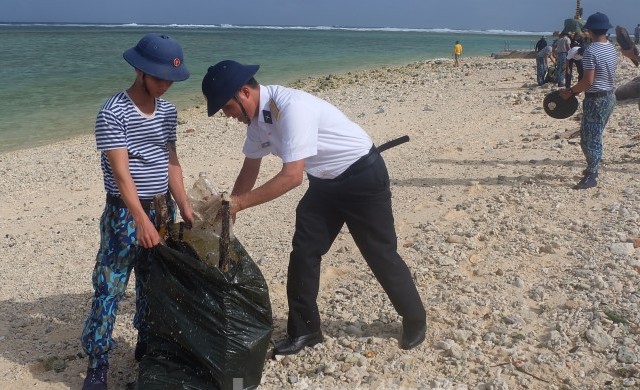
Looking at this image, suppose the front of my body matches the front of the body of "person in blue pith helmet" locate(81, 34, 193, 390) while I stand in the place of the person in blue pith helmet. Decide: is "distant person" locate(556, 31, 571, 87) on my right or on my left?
on my left

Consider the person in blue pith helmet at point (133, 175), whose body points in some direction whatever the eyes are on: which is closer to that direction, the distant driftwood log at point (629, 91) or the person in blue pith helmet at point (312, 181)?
the person in blue pith helmet at point (312, 181)

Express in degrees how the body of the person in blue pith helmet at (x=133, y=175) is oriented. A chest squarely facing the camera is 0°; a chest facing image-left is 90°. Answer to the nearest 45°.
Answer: approximately 315°

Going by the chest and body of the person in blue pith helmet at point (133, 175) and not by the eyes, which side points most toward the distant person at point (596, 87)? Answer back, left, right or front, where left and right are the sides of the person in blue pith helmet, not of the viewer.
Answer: left

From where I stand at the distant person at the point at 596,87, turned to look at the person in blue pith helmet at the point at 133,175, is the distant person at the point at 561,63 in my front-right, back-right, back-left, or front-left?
back-right
